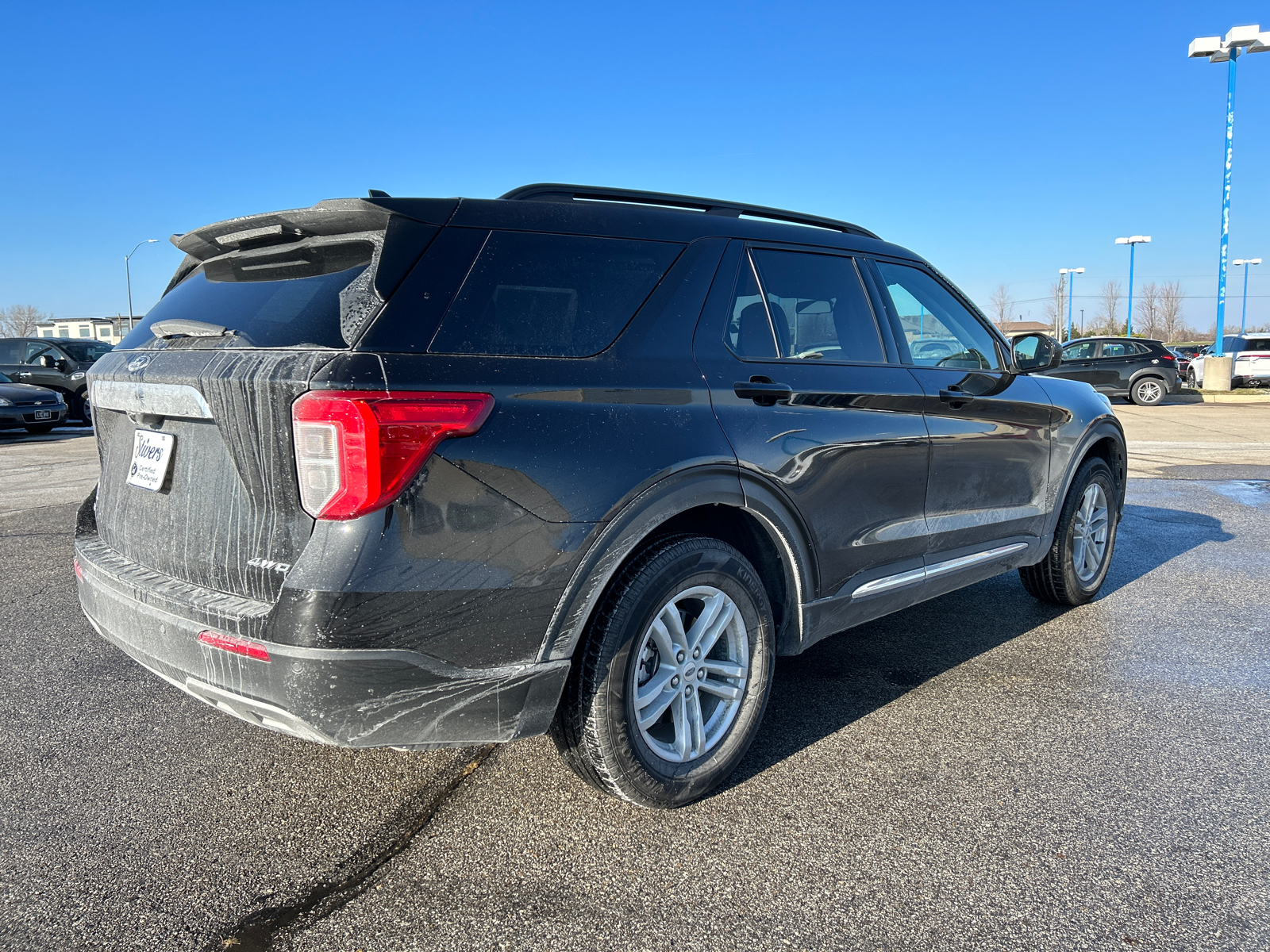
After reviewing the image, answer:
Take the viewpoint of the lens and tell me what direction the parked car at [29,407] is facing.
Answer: facing the viewer and to the right of the viewer

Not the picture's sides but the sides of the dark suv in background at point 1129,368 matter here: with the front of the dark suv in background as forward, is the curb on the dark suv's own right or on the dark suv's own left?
on the dark suv's own right

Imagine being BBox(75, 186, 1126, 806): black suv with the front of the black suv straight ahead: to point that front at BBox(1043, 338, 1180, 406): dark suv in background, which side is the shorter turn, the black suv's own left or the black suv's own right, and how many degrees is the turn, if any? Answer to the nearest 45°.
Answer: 0° — it already faces it

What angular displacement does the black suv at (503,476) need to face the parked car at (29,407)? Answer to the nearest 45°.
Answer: approximately 90° to its left

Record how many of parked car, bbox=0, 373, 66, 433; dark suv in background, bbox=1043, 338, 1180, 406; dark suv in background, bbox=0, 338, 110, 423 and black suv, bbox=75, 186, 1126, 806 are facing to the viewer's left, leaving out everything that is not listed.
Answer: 1

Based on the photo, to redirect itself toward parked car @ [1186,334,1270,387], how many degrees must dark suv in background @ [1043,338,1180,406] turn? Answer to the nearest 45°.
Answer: approximately 135° to its right

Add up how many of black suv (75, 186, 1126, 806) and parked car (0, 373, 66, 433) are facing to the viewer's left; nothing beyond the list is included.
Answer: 0

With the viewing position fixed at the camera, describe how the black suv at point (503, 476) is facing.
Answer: facing away from the viewer and to the right of the viewer

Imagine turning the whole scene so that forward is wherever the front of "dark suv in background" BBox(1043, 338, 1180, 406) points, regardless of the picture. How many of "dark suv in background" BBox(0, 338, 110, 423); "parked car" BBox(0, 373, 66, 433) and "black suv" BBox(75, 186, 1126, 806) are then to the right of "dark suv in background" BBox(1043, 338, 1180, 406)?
0

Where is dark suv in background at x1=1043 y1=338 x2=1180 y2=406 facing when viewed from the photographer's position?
facing to the left of the viewer

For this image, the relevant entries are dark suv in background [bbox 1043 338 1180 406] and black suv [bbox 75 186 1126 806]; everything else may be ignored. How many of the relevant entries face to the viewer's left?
1
